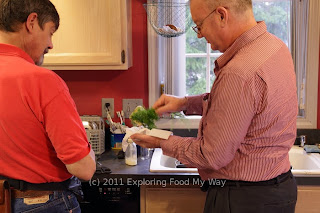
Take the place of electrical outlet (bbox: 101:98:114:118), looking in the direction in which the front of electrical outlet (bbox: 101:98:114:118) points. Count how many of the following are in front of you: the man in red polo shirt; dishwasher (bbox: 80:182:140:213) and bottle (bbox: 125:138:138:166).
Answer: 3

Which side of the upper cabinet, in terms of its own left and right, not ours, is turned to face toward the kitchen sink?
left

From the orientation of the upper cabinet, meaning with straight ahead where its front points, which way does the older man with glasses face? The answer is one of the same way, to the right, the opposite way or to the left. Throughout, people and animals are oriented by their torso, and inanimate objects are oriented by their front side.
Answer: to the right

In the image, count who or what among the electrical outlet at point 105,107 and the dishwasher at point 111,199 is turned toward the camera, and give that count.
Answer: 2

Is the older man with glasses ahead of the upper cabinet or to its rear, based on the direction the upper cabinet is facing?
ahead

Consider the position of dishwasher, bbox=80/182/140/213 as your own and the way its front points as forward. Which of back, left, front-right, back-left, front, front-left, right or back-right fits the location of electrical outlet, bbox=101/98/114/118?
back

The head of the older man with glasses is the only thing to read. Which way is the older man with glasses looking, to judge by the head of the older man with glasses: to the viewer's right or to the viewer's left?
to the viewer's left

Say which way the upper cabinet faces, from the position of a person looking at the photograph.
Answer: facing the viewer

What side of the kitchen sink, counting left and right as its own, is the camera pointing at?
front

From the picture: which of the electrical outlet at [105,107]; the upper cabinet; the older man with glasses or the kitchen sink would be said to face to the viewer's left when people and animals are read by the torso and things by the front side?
the older man with glasses

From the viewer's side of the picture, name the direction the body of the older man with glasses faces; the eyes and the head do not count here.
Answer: to the viewer's left

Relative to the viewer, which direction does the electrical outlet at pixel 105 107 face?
toward the camera
